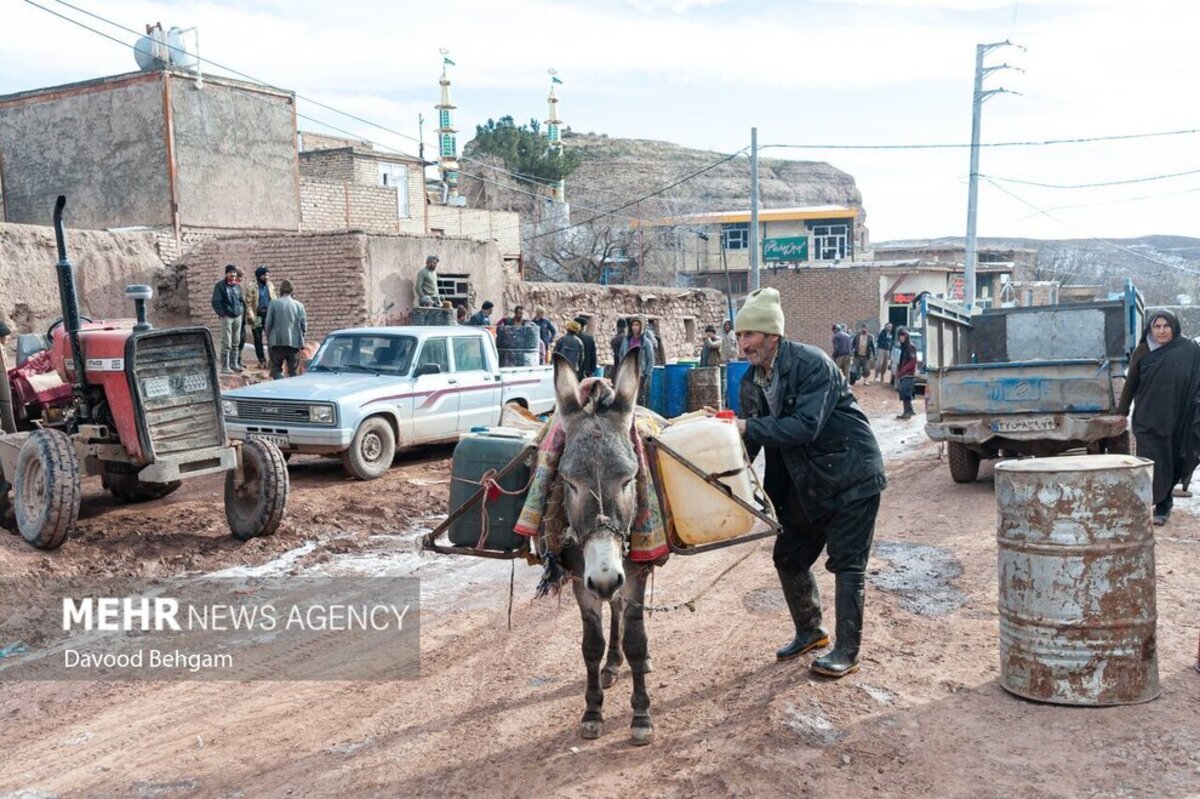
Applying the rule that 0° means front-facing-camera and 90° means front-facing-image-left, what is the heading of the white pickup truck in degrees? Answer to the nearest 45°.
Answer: approximately 45°

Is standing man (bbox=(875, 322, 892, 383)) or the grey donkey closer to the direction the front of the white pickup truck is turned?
the grey donkey

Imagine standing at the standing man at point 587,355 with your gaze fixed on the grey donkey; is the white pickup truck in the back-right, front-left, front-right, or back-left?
front-right

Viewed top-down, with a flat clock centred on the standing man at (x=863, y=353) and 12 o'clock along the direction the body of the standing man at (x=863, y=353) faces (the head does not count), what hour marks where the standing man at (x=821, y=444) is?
the standing man at (x=821, y=444) is roughly at 12 o'clock from the standing man at (x=863, y=353).

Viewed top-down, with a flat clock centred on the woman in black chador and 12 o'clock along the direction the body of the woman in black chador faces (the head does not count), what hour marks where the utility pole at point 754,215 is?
The utility pole is roughly at 5 o'clock from the woman in black chador.

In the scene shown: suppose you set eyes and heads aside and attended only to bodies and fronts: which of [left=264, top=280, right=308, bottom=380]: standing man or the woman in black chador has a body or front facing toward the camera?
the woman in black chador

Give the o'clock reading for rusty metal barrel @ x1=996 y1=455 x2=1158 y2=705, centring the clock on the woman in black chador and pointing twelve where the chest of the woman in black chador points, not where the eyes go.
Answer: The rusty metal barrel is roughly at 12 o'clock from the woman in black chador.

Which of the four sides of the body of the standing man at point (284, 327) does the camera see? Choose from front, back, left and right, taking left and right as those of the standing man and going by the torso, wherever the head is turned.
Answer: back

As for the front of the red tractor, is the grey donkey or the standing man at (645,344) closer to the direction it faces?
the grey donkey

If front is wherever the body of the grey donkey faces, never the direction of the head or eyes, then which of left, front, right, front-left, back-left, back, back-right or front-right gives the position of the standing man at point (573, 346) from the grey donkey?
back

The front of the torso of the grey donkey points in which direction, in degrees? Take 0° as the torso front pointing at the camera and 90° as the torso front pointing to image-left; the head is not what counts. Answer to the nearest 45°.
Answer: approximately 0°

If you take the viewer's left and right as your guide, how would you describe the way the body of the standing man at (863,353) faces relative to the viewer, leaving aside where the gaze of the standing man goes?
facing the viewer

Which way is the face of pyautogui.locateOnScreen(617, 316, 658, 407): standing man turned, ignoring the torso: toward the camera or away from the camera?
toward the camera

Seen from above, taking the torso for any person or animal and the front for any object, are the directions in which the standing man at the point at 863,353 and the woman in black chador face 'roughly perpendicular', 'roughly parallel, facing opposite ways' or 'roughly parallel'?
roughly parallel

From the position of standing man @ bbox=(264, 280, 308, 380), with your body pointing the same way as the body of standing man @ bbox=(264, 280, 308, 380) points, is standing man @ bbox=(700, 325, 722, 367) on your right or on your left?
on your right
